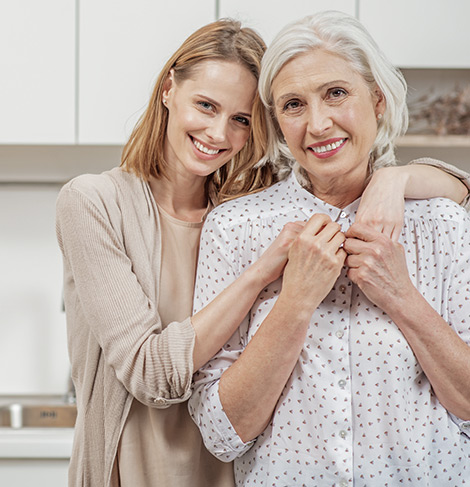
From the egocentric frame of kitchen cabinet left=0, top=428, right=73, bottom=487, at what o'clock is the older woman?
The older woman is roughly at 11 o'clock from the kitchen cabinet.

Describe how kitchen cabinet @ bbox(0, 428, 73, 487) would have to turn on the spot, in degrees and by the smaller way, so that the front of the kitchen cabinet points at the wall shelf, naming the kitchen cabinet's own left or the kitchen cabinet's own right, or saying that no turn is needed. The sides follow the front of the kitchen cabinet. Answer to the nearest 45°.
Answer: approximately 90° to the kitchen cabinet's own left

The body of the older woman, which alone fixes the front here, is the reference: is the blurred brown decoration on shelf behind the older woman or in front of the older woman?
behind

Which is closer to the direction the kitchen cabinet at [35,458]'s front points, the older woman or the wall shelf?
the older woman

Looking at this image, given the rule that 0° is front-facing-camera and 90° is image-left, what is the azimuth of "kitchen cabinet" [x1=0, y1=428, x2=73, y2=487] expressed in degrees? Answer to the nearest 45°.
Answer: approximately 0°

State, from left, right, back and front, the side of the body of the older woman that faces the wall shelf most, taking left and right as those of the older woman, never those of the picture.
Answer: back

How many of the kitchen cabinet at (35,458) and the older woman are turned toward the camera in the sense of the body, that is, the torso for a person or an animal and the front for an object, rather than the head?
2

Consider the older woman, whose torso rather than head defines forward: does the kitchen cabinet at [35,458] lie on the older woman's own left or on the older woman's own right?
on the older woman's own right

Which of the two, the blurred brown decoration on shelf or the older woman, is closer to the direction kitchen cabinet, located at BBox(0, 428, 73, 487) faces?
the older woman
